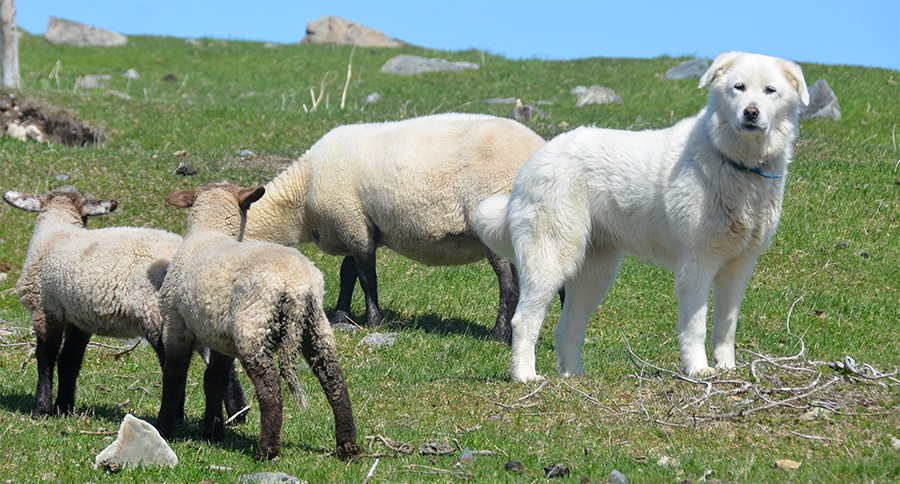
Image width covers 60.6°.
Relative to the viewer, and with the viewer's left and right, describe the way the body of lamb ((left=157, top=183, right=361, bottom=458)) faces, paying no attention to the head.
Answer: facing away from the viewer and to the left of the viewer

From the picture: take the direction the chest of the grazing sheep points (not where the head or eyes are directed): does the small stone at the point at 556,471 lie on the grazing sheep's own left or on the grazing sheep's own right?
on the grazing sheep's own left

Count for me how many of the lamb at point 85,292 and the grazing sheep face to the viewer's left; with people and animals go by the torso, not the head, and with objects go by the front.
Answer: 2

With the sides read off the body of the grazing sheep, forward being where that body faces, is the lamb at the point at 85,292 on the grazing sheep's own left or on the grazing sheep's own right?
on the grazing sheep's own left

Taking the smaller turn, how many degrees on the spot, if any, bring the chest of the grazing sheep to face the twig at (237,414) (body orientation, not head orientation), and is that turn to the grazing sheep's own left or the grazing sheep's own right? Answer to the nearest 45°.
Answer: approximately 90° to the grazing sheep's own left

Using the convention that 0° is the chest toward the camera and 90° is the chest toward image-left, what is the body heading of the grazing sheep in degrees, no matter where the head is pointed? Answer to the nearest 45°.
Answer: approximately 90°

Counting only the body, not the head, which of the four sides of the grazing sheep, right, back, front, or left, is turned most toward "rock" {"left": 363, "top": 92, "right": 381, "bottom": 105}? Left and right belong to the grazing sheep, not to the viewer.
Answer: right

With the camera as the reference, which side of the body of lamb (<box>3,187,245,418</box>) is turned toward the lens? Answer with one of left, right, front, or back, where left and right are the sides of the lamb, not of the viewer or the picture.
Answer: left

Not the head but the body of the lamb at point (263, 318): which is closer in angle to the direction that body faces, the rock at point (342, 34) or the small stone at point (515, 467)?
the rock
